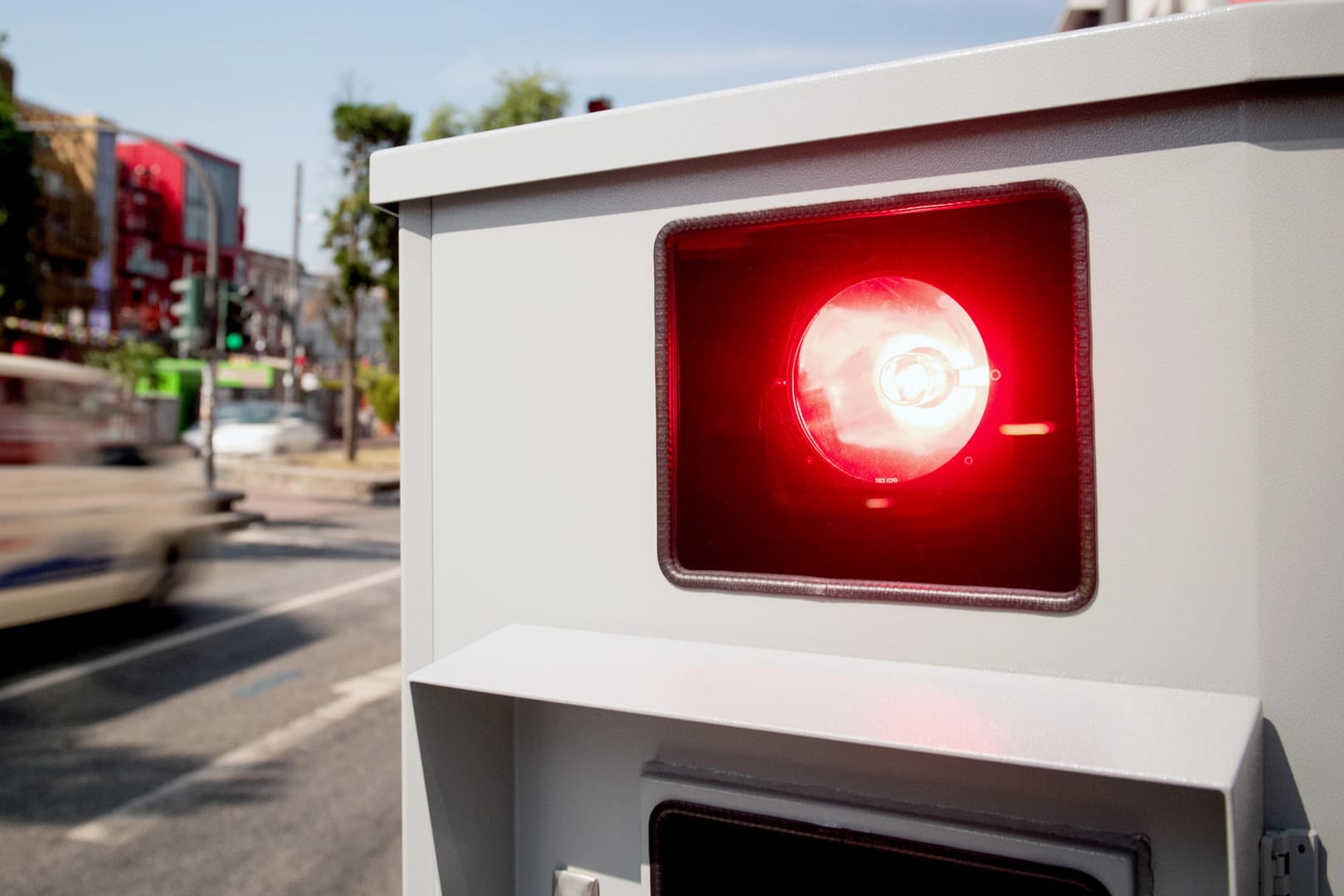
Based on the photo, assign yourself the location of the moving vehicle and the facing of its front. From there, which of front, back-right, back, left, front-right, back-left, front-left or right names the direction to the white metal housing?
back-right

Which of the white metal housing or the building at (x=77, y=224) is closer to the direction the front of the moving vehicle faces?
the building

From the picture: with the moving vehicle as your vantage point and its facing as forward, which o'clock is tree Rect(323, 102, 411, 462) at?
The tree is roughly at 11 o'clock from the moving vehicle.

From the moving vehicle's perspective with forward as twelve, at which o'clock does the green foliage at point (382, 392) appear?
The green foliage is roughly at 11 o'clock from the moving vehicle.

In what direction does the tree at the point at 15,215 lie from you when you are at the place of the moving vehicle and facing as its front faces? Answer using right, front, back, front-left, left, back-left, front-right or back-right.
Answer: front-left

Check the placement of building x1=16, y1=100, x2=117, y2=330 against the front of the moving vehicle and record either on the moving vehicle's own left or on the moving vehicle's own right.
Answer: on the moving vehicle's own left

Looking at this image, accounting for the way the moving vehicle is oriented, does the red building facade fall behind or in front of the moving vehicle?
in front

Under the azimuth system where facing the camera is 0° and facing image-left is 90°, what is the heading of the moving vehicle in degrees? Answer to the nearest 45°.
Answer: approximately 225°

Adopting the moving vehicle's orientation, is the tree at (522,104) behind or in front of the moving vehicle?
in front

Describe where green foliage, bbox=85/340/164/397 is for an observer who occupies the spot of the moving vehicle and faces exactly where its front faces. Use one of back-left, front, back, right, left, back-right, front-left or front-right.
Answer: front-left

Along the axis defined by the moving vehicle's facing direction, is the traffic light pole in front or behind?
in front
